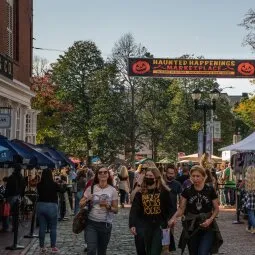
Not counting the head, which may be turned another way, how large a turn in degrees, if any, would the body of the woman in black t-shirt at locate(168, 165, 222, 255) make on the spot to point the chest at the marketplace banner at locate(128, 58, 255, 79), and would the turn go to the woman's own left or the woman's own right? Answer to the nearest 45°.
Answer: approximately 180°

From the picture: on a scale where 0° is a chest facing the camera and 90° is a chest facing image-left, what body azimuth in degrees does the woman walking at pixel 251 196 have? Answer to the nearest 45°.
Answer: approximately 180°

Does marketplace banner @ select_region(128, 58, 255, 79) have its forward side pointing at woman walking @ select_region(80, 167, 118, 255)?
yes

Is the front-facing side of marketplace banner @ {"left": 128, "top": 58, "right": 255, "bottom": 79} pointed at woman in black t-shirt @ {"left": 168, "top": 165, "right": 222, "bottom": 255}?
yes

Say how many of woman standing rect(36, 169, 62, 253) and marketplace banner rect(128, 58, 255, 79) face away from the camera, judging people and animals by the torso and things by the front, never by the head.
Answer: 1

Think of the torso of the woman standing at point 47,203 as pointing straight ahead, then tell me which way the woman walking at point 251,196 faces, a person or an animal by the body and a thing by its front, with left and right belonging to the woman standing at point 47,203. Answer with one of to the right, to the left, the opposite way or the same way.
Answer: the same way

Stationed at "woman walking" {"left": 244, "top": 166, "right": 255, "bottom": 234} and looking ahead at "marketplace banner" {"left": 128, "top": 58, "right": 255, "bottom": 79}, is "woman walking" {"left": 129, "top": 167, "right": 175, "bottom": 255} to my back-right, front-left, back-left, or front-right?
back-left

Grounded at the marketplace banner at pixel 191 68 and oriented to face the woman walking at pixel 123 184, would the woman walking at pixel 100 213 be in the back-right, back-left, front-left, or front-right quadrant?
front-left

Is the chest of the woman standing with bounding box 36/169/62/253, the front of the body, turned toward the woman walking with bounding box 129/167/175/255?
no

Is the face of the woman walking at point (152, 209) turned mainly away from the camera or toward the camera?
toward the camera

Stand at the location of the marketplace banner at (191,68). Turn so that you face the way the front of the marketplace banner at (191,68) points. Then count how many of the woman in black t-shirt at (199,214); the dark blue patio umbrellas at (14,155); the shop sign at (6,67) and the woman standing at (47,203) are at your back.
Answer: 0

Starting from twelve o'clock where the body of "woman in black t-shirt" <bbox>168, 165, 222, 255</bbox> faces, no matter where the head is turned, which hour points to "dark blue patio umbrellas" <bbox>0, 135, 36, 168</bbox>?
The dark blue patio umbrellas is roughly at 5 o'clock from the woman in black t-shirt.

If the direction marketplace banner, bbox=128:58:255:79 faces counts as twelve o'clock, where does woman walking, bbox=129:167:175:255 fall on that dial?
The woman walking is roughly at 12 o'clock from the marketplace banner.

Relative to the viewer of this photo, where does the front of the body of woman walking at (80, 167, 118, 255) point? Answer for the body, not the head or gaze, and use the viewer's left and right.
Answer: facing the viewer

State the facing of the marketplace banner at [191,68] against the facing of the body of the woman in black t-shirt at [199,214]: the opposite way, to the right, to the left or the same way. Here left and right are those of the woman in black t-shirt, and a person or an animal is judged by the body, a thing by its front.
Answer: the same way

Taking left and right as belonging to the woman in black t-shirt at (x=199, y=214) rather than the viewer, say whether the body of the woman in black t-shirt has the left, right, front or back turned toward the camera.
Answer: front
